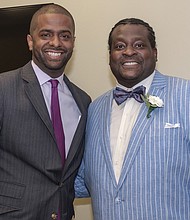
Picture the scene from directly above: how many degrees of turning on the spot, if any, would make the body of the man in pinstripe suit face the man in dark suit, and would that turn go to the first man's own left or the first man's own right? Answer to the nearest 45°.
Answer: approximately 45° to the first man's own right

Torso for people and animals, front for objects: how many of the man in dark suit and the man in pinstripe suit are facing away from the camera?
0

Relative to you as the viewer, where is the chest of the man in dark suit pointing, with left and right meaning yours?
facing the viewer and to the right of the viewer

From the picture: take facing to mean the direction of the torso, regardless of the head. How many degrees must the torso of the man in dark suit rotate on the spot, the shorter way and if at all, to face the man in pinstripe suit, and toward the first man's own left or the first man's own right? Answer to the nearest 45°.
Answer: approximately 45° to the first man's own left

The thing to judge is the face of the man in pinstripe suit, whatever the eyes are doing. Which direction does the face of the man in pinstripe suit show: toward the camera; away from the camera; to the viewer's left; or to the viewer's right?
toward the camera

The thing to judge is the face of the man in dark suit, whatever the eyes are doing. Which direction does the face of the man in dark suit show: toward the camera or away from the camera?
toward the camera

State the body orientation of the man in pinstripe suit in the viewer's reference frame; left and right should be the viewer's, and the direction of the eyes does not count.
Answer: facing the viewer and to the left of the viewer
